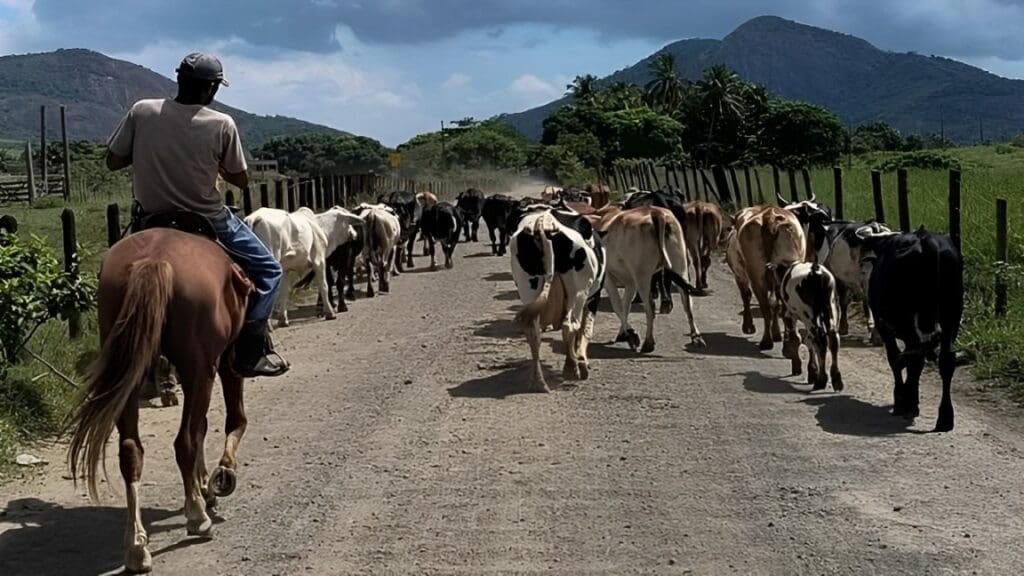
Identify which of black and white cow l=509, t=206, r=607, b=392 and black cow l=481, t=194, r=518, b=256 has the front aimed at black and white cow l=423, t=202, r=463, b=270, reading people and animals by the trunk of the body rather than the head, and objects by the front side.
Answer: black and white cow l=509, t=206, r=607, b=392

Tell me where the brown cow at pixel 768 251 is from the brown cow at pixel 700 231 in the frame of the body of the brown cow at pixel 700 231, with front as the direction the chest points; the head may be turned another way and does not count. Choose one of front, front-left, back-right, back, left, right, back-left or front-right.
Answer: back

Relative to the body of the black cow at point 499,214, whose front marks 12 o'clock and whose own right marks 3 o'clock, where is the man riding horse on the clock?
The man riding horse is roughly at 6 o'clock from the black cow.

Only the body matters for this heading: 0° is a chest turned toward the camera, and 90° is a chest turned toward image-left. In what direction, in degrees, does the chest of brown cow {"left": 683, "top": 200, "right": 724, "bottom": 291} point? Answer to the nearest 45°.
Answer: approximately 180°

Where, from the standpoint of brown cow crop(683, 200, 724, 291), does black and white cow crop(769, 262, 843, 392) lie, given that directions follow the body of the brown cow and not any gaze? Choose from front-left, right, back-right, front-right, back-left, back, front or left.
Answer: back

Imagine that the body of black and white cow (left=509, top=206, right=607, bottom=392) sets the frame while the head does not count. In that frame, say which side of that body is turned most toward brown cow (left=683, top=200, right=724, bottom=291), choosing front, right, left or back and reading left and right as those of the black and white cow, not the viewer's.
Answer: front

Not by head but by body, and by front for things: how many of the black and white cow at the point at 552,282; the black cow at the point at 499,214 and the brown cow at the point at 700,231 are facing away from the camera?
3

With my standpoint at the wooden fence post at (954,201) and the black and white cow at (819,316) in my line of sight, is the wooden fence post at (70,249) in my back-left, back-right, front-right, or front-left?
front-right

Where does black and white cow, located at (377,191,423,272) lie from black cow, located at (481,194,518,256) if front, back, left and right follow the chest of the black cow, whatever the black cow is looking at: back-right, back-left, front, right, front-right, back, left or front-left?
back-left

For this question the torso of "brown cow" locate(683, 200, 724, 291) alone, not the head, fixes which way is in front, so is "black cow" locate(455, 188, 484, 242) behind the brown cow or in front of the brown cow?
in front

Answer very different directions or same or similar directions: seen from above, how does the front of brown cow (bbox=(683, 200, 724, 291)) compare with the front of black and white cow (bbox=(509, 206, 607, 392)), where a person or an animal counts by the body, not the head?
same or similar directions

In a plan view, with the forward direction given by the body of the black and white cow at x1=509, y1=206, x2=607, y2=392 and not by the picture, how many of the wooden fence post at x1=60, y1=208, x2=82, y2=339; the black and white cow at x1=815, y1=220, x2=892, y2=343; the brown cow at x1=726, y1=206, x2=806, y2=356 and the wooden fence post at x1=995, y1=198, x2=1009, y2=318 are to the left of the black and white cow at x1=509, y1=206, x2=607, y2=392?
1

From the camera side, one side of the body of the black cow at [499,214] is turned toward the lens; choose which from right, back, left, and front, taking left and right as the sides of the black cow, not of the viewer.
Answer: back

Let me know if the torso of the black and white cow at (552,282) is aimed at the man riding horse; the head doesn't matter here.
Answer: no

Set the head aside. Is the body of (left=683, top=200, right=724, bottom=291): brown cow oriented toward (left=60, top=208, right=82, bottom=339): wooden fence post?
no

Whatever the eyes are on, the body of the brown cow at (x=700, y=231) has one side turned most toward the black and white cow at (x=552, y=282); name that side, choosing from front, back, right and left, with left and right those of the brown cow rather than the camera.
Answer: back

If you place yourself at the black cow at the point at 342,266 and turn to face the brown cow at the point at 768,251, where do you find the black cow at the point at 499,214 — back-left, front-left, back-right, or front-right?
back-left

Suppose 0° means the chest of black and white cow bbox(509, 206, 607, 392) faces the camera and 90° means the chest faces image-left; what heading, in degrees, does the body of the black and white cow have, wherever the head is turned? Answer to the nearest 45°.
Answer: approximately 180°

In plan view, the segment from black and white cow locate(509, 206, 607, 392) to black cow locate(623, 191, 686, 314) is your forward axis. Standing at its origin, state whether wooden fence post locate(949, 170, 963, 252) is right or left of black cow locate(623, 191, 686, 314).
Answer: right
